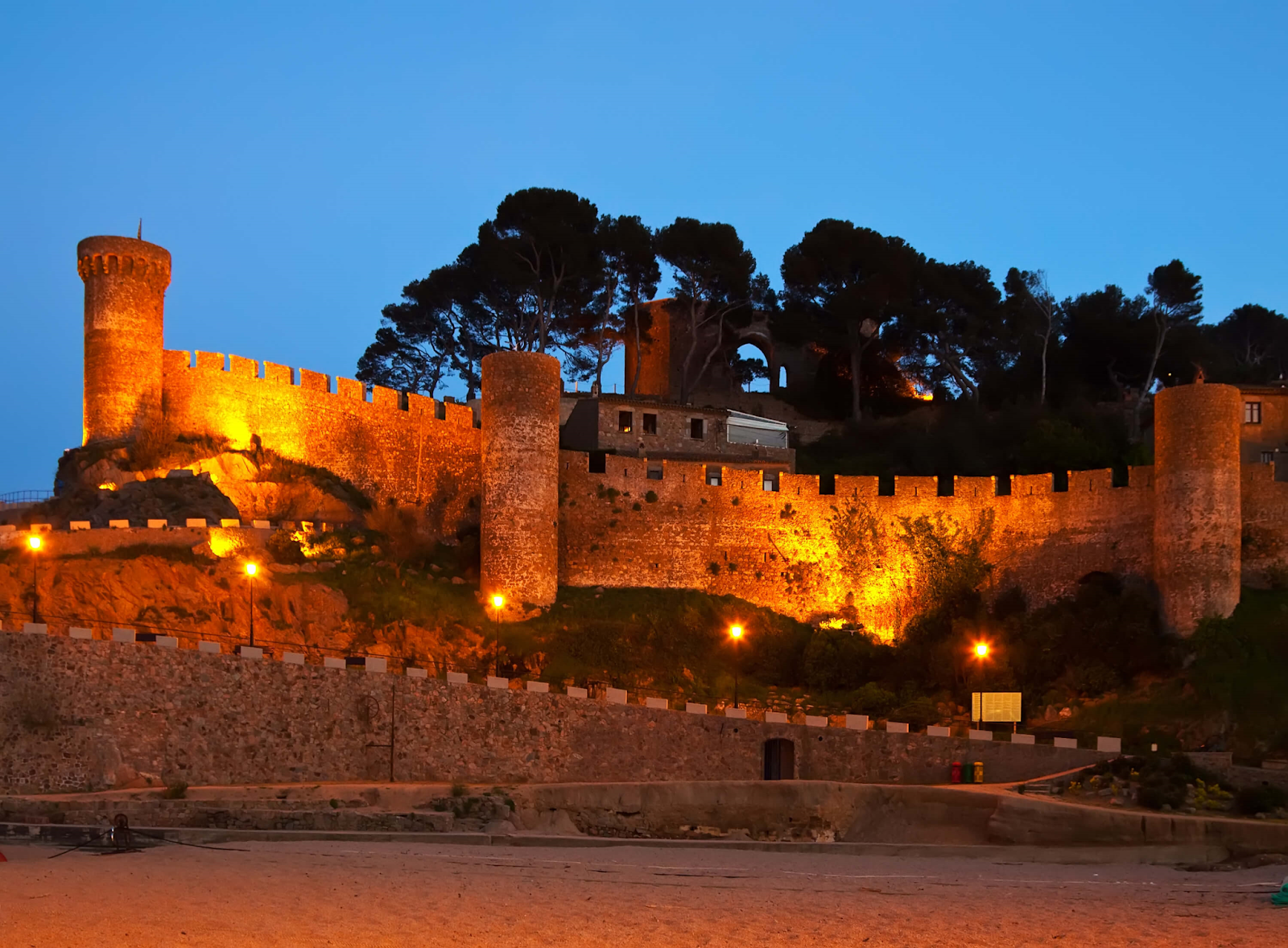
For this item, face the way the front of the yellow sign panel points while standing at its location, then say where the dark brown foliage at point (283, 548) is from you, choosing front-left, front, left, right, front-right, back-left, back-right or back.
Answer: right

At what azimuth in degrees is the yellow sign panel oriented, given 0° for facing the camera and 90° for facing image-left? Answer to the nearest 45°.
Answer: approximately 0°

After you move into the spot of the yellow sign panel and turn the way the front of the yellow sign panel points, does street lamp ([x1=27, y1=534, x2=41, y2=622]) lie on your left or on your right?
on your right

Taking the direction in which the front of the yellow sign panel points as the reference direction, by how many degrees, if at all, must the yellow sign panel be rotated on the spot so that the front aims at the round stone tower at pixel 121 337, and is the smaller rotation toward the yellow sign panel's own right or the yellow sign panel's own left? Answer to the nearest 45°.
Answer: approximately 90° to the yellow sign panel's own right

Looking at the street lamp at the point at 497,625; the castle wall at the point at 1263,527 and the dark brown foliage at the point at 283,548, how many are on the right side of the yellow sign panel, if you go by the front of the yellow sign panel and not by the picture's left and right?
2

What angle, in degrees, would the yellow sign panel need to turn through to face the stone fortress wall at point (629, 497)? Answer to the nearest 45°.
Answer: approximately 135° to its right

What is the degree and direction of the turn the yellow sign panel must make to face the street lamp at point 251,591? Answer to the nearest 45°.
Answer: approximately 90° to its right

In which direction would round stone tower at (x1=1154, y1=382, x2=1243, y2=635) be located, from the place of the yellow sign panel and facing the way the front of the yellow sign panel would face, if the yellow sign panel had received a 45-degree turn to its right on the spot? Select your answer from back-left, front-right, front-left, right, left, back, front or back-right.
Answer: back

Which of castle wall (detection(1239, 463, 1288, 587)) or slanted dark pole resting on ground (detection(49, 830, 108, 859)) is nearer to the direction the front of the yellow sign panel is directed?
the slanted dark pole resting on ground

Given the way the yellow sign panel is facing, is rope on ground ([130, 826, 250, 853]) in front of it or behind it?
in front
